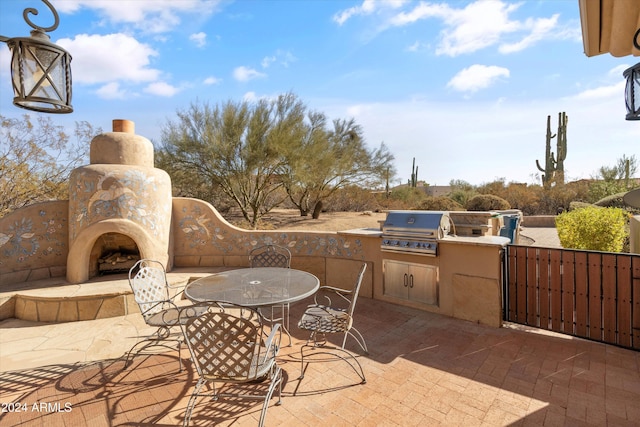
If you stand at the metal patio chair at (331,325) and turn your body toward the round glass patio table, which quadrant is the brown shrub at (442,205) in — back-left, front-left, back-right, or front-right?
back-right

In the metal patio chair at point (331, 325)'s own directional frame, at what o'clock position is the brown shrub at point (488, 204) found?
The brown shrub is roughly at 4 o'clock from the metal patio chair.

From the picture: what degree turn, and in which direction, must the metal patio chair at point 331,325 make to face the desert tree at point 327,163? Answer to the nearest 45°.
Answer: approximately 90° to its right

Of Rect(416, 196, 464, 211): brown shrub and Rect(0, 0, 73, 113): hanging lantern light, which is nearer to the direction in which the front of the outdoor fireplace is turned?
the hanging lantern light

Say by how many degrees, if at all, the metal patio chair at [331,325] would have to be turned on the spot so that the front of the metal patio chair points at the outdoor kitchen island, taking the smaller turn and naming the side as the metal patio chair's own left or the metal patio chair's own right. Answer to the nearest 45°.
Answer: approximately 135° to the metal patio chair's own right

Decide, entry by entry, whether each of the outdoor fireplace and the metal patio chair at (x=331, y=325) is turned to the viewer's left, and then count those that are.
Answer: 1

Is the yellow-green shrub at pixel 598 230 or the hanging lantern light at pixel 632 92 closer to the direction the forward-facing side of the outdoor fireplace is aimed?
the hanging lantern light

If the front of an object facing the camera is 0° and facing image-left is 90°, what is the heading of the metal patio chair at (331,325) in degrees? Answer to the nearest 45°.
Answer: approximately 90°

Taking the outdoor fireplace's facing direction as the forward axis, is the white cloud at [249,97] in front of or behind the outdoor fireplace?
behind

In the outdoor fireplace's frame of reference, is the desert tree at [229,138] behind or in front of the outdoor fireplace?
behind

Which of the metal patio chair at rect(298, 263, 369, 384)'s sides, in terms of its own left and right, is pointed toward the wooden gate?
back

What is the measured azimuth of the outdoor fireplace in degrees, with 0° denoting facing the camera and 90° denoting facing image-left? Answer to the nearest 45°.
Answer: approximately 0°
